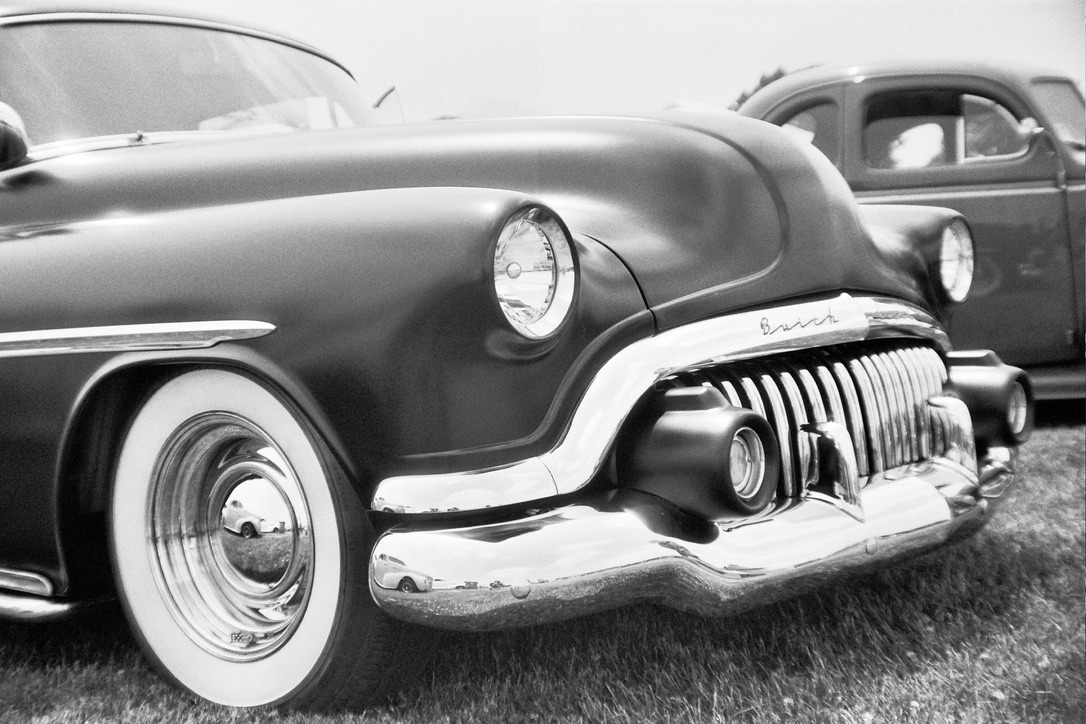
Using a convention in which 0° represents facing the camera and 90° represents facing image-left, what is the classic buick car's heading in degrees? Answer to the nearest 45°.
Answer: approximately 315°

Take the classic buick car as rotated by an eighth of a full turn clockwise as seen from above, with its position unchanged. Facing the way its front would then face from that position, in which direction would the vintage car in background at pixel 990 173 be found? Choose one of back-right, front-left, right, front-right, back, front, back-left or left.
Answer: back-left
